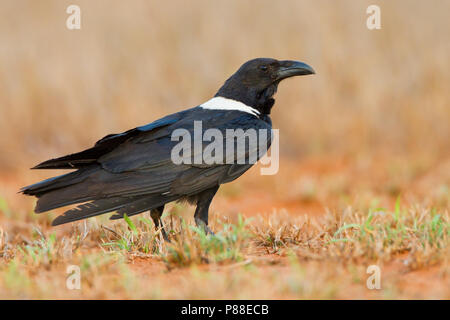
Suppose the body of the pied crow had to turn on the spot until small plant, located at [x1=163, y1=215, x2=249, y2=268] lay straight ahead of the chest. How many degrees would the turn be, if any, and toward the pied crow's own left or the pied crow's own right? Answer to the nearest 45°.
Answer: approximately 45° to the pied crow's own right

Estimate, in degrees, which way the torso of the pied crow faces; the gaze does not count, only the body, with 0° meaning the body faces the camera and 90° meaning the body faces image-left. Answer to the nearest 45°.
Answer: approximately 270°
